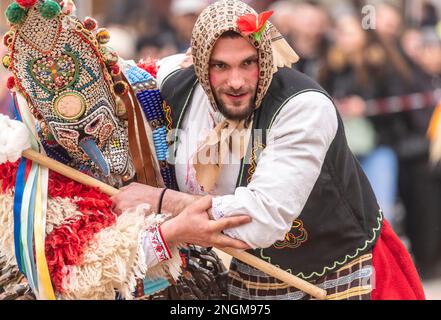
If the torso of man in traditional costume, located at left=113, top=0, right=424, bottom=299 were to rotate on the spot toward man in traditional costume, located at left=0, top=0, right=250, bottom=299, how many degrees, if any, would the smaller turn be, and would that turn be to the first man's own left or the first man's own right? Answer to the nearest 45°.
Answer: approximately 45° to the first man's own right

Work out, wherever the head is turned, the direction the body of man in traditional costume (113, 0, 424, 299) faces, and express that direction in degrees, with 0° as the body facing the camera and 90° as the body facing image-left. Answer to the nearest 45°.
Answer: approximately 45°

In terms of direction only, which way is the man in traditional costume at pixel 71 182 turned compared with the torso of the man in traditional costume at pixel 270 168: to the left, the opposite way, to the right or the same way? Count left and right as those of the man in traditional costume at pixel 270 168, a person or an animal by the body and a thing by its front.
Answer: to the left

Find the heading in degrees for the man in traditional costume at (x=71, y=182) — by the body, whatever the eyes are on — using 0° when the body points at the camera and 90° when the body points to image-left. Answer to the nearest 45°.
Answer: approximately 315°

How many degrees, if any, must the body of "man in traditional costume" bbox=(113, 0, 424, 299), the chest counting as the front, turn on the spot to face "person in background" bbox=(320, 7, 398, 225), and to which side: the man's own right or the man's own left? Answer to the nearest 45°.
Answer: approximately 135° to the man's own right

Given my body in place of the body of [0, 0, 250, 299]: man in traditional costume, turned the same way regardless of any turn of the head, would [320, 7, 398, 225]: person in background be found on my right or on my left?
on my left

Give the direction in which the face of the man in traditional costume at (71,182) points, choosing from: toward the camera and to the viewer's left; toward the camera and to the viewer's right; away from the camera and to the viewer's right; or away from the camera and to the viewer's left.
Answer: toward the camera and to the viewer's right

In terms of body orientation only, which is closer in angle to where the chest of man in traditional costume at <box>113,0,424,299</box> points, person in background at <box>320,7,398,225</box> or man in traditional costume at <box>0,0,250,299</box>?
the man in traditional costume
